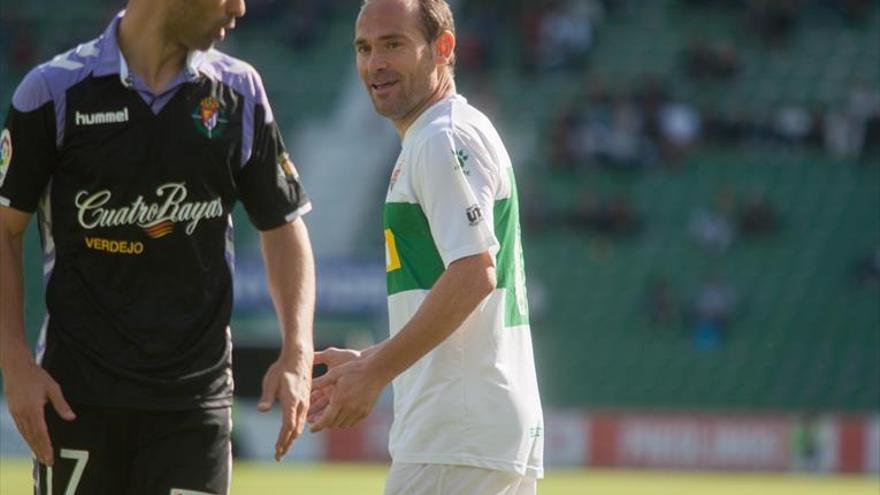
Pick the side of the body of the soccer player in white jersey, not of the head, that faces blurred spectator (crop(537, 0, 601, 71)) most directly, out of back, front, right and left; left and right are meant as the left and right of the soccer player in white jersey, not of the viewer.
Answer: right

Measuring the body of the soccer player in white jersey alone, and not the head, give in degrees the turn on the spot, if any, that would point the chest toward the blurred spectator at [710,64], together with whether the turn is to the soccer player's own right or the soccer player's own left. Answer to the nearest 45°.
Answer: approximately 90° to the soccer player's own right

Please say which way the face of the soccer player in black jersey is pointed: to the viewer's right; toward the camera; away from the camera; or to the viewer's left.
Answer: to the viewer's right

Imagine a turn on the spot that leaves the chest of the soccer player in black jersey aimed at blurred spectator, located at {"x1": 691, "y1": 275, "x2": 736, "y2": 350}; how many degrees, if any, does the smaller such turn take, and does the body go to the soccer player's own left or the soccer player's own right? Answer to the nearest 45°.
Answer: approximately 135° to the soccer player's own left

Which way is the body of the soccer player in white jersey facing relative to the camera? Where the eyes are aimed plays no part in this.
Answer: to the viewer's left

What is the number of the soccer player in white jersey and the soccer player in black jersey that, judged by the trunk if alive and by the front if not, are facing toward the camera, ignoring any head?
1

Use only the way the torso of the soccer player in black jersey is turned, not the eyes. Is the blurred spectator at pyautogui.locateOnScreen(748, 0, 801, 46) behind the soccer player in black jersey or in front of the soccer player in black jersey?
behind

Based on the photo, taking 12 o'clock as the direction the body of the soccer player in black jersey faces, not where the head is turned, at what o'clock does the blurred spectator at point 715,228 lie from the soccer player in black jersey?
The blurred spectator is roughly at 7 o'clock from the soccer player in black jersey.

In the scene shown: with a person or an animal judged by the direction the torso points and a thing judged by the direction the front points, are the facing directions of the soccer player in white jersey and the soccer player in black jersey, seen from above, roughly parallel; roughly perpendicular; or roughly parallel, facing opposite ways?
roughly perpendicular

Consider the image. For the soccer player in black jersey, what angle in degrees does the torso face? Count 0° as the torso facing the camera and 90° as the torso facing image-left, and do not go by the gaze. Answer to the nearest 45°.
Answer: approximately 0°

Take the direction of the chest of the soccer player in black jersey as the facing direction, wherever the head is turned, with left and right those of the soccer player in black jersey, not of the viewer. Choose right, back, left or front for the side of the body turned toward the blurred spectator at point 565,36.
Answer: back
